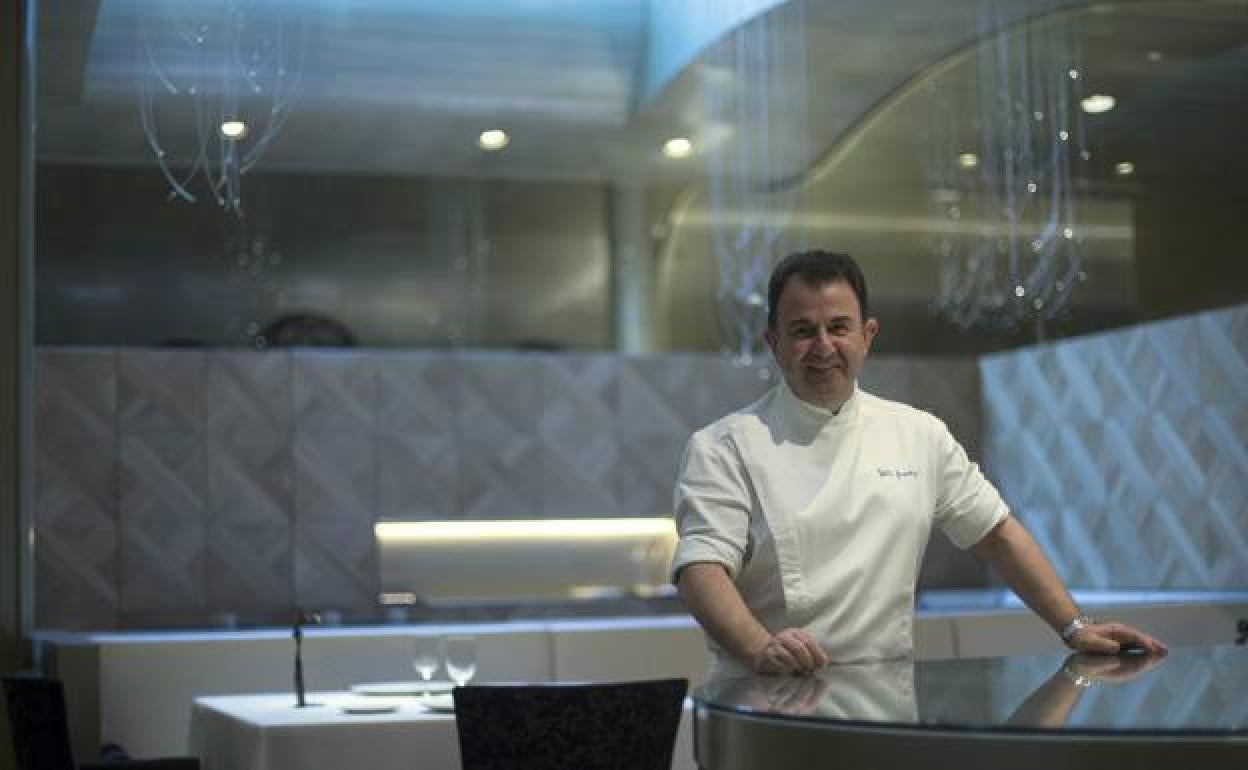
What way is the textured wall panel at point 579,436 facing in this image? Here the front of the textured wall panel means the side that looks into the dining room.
toward the camera

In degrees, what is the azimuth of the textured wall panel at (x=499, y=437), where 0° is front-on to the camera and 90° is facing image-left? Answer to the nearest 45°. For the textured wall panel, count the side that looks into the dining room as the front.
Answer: approximately 0°

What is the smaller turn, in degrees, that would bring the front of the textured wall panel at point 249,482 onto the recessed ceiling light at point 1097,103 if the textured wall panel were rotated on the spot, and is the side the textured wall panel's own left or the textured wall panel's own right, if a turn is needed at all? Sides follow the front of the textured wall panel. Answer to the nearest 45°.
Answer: approximately 90° to the textured wall panel's own left

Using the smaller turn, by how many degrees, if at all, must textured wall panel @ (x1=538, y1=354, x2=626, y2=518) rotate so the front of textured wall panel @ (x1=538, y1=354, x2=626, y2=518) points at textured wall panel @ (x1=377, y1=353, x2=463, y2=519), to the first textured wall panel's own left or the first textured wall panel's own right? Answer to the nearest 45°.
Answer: approximately 90° to the first textured wall panel's own right

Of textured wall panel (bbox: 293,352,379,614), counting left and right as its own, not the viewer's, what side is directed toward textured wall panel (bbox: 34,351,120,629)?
right

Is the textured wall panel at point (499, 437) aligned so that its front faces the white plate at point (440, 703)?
yes

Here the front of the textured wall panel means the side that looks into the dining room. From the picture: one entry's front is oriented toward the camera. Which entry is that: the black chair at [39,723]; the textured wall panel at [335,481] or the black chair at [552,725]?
the textured wall panel

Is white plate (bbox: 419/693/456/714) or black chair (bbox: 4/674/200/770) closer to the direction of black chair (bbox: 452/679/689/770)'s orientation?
the white plate

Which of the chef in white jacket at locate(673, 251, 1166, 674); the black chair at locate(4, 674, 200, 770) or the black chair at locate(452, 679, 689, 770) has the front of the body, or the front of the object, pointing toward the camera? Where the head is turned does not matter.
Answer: the chef in white jacket

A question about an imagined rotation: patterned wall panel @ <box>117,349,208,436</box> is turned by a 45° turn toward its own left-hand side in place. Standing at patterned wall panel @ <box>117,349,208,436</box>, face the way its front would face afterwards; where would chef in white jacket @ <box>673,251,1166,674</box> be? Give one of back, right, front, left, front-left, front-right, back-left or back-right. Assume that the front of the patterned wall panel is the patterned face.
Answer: front-right

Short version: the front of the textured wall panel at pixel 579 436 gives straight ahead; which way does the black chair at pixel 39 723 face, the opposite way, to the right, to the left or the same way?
to the left

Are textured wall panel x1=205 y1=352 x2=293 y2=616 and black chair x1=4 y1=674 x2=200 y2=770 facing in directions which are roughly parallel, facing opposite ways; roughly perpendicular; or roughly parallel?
roughly perpendicular

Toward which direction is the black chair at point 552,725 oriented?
away from the camera

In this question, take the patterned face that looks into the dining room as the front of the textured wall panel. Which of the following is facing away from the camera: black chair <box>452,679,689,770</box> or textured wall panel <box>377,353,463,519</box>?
the black chair
